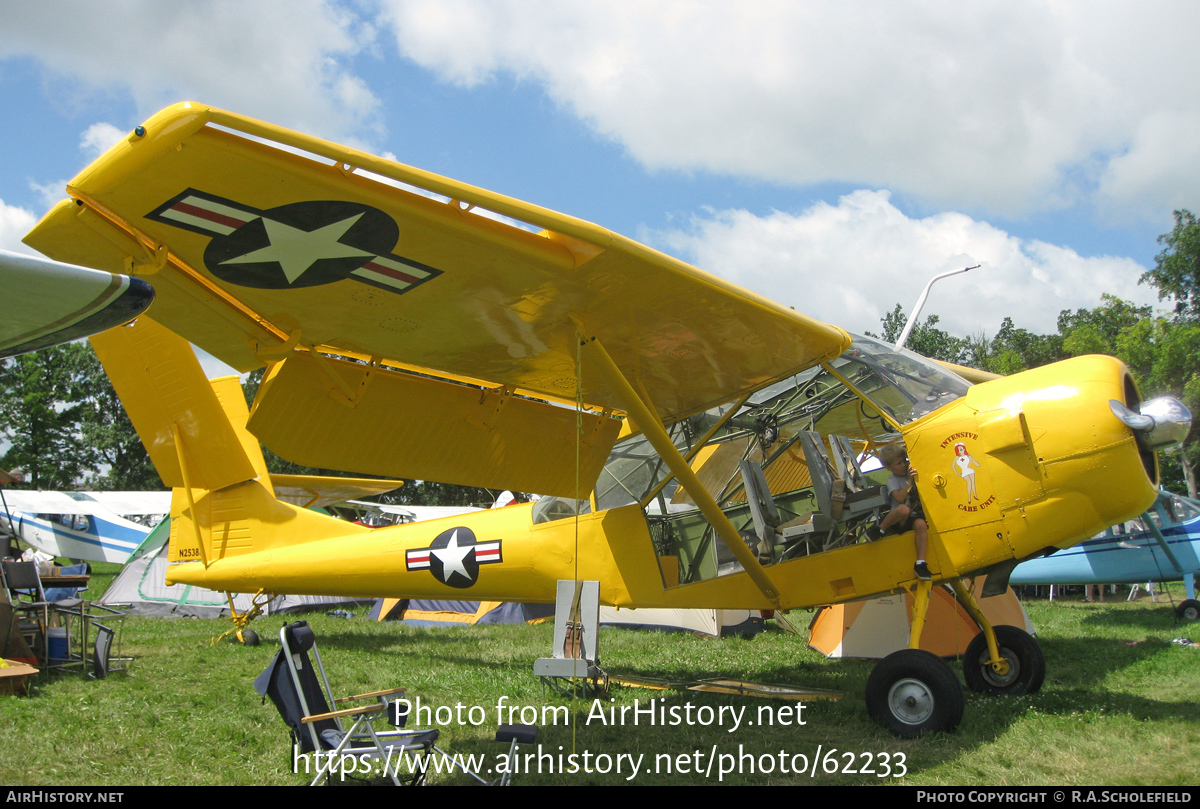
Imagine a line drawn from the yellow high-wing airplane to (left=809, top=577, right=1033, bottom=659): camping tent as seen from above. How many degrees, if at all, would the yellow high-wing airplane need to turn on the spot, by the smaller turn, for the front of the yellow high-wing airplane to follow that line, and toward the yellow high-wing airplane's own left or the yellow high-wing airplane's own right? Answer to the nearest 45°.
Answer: approximately 90° to the yellow high-wing airplane's own left

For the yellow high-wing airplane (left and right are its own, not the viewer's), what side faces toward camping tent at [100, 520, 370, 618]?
back

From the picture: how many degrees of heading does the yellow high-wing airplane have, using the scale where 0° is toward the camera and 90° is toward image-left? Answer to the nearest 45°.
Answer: approximately 315°

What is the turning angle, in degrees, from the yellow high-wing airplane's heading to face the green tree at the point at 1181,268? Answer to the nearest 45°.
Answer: approximately 90° to its left

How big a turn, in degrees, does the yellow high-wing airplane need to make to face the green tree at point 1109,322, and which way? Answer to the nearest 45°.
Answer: approximately 90° to its left

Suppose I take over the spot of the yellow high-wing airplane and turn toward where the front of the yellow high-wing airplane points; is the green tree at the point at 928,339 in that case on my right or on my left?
on my left

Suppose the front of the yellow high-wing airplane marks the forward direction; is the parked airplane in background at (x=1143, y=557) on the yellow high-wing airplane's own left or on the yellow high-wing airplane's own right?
on the yellow high-wing airplane's own left

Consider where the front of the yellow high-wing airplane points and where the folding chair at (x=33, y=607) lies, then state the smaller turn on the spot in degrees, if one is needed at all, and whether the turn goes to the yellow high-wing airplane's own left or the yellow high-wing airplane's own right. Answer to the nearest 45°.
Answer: approximately 180°
